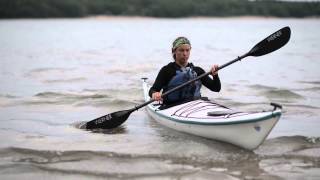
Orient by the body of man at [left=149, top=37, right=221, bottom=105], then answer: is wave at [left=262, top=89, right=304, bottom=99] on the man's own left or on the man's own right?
on the man's own left

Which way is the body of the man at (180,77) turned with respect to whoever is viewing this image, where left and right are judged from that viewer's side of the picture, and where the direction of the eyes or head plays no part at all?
facing the viewer and to the right of the viewer

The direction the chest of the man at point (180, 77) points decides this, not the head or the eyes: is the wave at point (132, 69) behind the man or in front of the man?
behind

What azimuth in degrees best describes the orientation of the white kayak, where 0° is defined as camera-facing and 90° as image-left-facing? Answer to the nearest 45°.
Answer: approximately 315°
